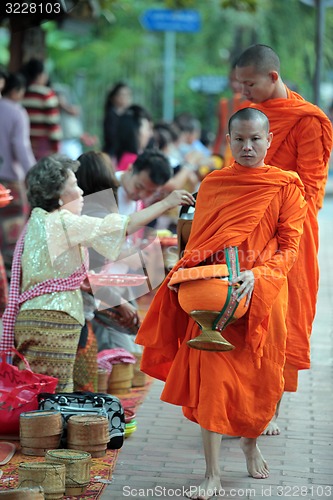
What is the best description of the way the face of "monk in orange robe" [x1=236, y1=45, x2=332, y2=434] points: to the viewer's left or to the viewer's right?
to the viewer's left

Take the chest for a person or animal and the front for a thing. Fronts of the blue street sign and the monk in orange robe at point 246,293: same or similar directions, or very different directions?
same or similar directions

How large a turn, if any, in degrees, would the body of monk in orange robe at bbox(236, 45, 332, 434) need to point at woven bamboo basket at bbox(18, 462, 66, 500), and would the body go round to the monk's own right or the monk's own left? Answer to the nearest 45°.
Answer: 0° — they already face it

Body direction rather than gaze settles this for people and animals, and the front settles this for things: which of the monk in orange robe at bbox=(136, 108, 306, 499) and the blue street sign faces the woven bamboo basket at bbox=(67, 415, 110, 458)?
the blue street sign

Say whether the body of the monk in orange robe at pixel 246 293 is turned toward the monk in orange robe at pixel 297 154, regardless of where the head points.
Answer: no

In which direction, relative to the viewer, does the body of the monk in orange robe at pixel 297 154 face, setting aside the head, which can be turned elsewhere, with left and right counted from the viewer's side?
facing the viewer and to the left of the viewer

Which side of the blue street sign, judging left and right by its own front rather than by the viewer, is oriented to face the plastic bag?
front

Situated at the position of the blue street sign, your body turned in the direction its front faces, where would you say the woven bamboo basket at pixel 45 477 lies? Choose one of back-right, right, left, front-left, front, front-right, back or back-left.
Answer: front

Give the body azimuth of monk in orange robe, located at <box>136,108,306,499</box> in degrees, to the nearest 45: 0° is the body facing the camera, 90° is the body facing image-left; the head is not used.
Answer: approximately 0°

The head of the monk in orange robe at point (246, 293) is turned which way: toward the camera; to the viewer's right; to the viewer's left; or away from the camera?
toward the camera

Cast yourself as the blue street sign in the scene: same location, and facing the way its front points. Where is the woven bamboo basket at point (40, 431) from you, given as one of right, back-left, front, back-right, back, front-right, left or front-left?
front

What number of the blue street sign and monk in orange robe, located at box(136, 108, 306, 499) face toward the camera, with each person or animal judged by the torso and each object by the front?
2

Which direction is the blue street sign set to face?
toward the camera

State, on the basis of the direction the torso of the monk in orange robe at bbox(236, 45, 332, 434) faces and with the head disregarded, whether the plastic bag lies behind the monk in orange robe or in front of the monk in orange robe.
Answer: in front

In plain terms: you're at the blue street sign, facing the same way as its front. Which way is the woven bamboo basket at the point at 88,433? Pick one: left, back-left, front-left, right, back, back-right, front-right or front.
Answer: front

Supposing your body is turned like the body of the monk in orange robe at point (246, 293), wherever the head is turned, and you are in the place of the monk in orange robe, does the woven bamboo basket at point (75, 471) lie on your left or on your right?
on your right

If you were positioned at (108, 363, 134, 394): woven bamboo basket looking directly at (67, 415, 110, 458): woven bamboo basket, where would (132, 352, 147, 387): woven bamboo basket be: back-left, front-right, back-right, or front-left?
back-left
